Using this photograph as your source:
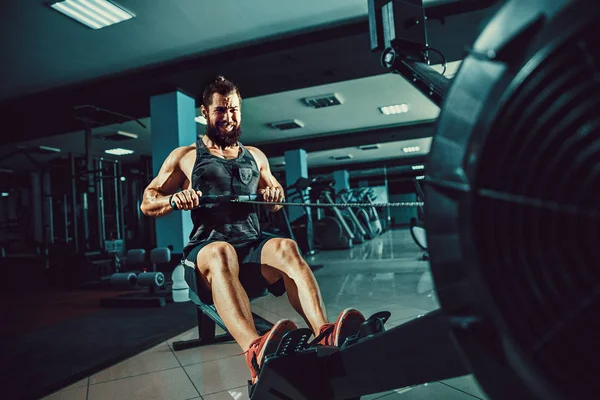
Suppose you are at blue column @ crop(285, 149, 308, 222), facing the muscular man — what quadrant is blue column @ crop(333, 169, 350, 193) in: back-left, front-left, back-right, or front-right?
back-left

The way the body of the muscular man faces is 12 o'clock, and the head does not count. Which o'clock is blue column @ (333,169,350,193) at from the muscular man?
The blue column is roughly at 8 o'clock from the muscular man.

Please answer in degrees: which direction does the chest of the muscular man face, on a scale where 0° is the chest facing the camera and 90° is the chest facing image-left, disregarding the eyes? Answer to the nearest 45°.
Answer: approximately 315°

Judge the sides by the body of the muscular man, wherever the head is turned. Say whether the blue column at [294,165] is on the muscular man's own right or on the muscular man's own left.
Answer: on the muscular man's own left

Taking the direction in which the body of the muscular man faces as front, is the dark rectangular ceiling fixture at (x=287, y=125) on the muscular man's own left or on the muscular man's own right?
on the muscular man's own left

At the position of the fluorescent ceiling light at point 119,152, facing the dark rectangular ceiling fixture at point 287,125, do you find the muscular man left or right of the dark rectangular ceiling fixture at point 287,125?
right

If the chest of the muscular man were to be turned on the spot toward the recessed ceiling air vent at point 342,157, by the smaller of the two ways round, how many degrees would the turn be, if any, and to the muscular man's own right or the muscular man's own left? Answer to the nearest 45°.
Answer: approximately 135° to the muscular man's own left
